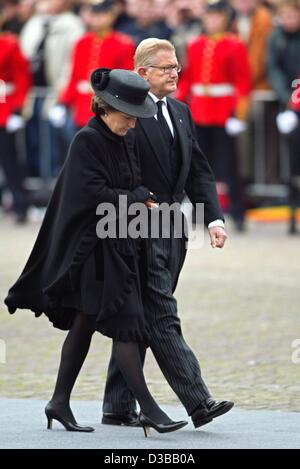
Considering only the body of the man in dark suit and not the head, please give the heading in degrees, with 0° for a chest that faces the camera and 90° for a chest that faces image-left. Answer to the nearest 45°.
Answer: approximately 315°

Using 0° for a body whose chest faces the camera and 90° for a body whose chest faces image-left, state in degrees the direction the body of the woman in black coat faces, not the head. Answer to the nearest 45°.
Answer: approximately 270°

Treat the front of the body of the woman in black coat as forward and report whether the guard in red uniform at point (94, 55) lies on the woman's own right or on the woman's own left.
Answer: on the woman's own left

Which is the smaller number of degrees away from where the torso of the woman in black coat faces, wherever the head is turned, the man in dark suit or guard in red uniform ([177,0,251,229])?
the man in dark suit

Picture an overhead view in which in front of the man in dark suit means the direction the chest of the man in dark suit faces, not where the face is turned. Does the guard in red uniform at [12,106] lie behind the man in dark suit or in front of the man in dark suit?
behind

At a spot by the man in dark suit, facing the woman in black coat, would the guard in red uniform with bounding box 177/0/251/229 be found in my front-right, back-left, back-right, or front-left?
back-right

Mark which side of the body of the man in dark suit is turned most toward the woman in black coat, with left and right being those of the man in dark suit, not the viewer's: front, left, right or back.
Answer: right
